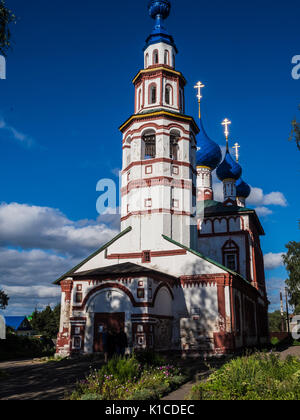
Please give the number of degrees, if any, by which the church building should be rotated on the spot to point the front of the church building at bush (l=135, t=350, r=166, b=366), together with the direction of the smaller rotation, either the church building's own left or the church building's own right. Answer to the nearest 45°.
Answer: approximately 45° to the church building's own left

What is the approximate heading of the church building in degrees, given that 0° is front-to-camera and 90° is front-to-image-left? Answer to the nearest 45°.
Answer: approximately 45°

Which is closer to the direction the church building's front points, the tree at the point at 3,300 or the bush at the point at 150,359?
the bush

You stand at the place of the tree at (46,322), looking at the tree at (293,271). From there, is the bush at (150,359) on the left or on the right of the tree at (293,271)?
right

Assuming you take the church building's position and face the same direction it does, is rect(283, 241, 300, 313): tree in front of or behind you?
behind

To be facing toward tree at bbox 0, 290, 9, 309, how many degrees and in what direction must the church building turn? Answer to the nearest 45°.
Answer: approximately 90° to its right

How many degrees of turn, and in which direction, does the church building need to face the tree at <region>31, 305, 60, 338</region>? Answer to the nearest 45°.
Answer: approximately 90° to its right
